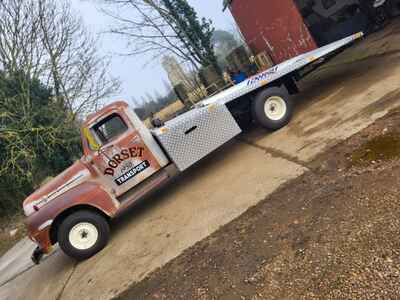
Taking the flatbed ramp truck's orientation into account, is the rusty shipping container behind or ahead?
behind

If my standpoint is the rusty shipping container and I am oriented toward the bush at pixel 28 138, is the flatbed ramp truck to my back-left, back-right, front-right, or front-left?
front-left

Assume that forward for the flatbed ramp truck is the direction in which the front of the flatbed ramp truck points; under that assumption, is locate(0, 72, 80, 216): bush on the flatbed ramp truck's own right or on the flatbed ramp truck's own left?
on the flatbed ramp truck's own right

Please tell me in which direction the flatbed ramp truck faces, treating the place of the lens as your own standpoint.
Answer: facing to the left of the viewer

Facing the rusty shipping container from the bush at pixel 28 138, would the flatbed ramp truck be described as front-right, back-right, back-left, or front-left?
front-right

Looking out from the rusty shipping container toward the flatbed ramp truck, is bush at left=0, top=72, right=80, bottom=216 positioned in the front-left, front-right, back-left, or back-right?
front-right

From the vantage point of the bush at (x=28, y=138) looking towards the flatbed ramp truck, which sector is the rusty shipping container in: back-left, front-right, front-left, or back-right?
front-left

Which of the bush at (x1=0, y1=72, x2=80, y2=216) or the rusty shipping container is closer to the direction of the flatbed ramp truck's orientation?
the bush
